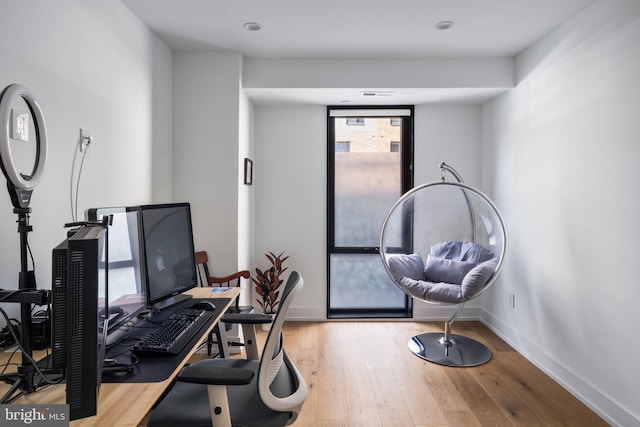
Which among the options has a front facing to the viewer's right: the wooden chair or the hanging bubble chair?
the wooden chair

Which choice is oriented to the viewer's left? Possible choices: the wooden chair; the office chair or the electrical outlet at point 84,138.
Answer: the office chair

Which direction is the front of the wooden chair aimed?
to the viewer's right

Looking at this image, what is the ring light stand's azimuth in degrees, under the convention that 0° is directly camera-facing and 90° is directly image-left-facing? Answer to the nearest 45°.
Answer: approximately 315°

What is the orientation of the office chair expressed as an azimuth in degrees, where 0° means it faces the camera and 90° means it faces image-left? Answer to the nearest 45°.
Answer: approximately 90°

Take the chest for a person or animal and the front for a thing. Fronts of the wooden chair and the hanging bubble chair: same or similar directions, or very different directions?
very different directions

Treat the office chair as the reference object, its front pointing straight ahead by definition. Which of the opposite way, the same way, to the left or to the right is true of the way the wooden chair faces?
the opposite way
